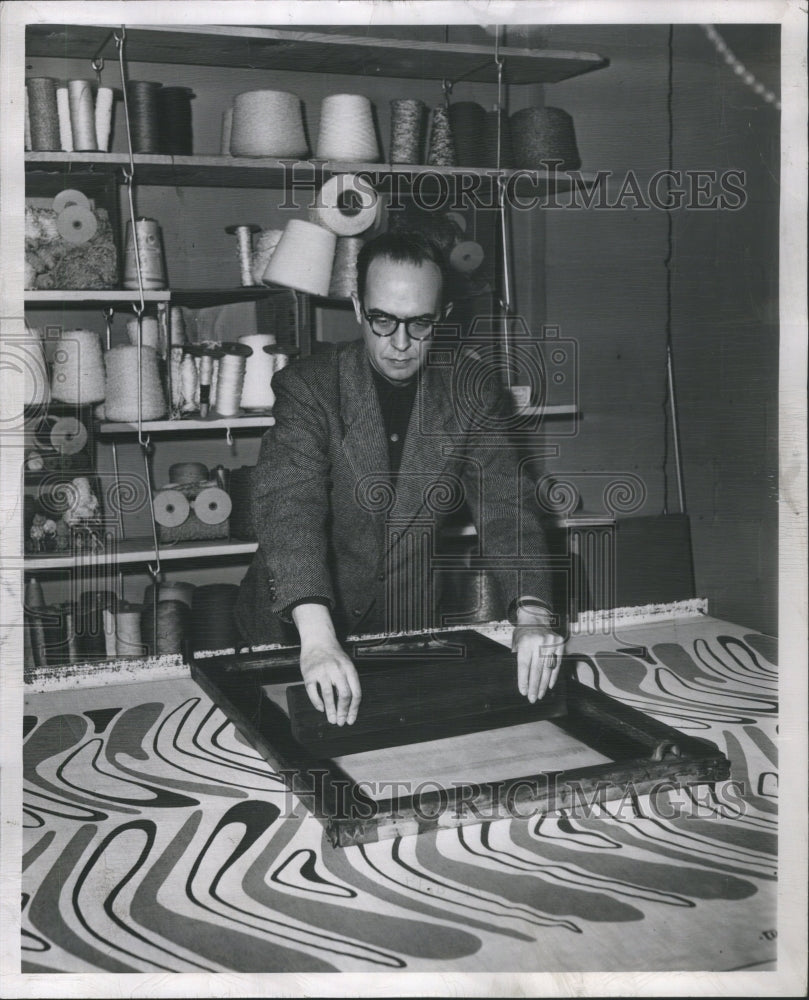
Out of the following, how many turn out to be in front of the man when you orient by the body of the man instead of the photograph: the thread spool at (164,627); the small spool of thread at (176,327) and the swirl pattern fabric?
1

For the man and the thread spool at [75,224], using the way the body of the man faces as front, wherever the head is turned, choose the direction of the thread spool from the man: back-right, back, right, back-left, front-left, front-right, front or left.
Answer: back-right

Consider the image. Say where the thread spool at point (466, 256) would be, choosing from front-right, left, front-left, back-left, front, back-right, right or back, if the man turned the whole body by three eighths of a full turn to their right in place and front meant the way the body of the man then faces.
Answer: front-right

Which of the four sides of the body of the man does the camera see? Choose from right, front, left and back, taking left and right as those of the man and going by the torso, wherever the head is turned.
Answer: front

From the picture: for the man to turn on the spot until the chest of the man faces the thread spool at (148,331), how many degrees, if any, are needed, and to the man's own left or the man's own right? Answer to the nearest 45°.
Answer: approximately 135° to the man's own right

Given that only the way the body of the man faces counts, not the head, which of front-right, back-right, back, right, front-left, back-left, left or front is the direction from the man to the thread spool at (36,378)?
back-right

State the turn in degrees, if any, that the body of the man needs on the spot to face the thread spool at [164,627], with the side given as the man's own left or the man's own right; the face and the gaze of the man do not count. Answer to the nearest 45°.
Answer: approximately 135° to the man's own right

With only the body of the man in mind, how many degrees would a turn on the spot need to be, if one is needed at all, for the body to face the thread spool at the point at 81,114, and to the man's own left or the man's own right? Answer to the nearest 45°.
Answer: approximately 135° to the man's own right

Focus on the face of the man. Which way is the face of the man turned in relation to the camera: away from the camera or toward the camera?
toward the camera

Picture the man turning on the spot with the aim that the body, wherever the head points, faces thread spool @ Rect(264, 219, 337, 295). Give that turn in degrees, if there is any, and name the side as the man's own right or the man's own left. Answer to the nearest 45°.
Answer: approximately 180°

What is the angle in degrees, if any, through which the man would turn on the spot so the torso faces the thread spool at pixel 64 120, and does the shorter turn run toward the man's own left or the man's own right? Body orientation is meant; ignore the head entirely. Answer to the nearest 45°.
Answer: approximately 135° to the man's own right

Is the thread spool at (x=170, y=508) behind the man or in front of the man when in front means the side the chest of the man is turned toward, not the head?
behind
